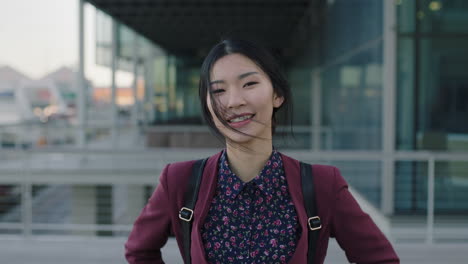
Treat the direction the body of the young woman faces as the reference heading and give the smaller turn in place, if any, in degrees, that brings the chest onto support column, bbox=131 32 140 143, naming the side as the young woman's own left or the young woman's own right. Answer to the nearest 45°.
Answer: approximately 180°

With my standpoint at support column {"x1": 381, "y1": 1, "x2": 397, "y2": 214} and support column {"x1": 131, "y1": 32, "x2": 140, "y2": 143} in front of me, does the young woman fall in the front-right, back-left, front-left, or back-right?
back-left

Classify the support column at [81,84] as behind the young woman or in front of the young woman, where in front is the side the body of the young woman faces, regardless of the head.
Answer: behind

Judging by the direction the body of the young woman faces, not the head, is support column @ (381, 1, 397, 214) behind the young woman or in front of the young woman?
behind

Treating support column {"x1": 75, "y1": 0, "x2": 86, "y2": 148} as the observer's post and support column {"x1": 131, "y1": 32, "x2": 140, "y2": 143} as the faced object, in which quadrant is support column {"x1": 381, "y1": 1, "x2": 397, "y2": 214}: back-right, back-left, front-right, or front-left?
back-right

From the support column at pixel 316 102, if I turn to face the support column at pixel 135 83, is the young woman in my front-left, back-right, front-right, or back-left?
back-left

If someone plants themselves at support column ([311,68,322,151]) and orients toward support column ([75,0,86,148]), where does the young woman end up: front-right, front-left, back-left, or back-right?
front-left

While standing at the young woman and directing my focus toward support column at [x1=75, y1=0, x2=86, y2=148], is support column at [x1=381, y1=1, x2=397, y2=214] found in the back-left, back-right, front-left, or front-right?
front-right

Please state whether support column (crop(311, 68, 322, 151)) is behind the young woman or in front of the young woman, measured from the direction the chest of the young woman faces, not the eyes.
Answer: behind

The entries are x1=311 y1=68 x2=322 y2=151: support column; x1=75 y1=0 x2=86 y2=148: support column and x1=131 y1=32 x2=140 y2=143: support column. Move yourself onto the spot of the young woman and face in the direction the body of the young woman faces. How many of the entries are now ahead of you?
0

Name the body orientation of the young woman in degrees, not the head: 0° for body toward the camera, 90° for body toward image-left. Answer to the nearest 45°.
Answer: approximately 0°

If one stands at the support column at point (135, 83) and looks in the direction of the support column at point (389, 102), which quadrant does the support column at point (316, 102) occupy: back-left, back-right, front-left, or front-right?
front-left

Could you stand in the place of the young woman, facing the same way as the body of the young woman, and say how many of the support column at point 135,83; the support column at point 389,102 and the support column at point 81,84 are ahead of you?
0
